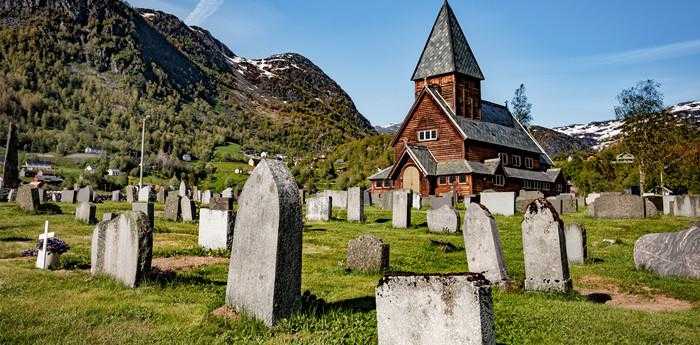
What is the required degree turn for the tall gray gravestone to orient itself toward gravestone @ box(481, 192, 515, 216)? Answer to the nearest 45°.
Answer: approximately 180°

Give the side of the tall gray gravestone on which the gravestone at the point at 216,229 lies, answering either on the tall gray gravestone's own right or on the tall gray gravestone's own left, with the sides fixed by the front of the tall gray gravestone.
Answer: on the tall gray gravestone's own right

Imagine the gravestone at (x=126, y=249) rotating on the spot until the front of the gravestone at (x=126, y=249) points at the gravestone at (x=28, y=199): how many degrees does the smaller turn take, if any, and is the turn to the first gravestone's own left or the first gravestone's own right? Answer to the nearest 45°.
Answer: approximately 135° to the first gravestone's own right

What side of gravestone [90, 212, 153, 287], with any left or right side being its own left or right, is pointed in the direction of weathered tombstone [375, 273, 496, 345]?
left

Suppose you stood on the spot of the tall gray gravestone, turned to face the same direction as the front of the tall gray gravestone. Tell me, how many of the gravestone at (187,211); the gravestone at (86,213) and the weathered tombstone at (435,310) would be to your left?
1

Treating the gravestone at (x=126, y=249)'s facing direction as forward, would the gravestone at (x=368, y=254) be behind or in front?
behind

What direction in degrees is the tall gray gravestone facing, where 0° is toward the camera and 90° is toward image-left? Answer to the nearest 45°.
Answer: approximately 45°

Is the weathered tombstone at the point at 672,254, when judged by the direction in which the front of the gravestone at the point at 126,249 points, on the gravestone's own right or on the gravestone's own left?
on the gravestone's own left

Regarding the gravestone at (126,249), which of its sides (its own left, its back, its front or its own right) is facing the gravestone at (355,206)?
back

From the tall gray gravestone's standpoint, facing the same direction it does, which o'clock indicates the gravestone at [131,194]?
The gravestone is roughly at 4 o'clock from the tall gray gravestone.

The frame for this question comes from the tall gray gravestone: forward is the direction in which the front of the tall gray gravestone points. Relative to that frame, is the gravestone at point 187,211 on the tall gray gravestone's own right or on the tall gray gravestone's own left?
on the tall gray gravestone's own right
